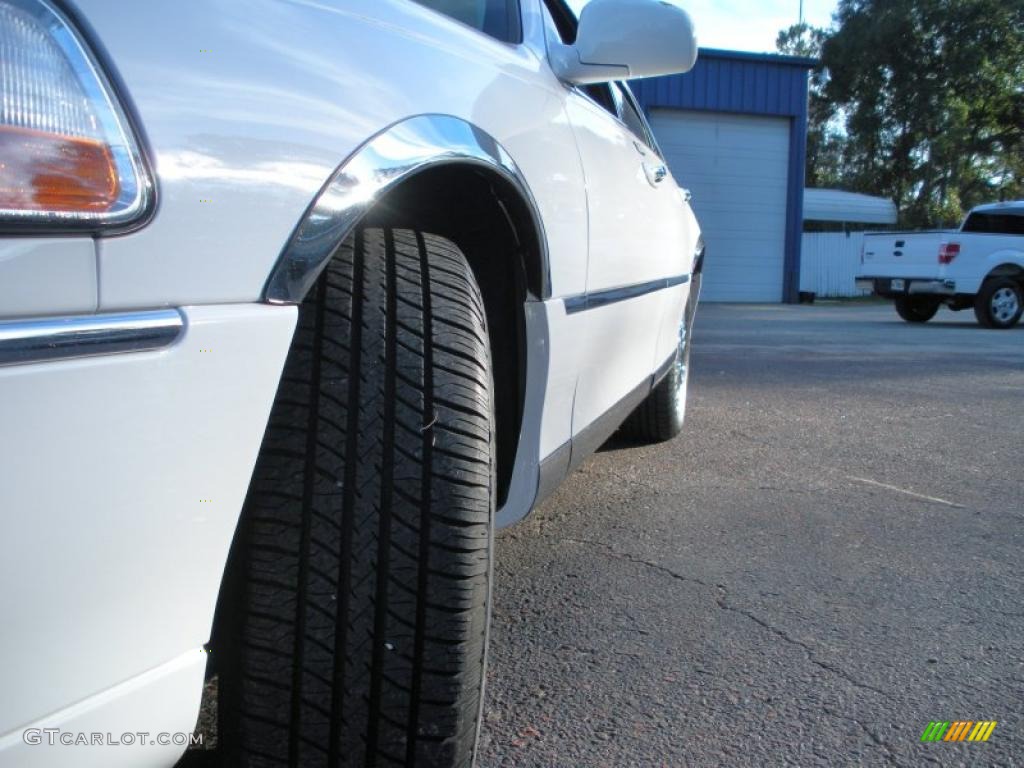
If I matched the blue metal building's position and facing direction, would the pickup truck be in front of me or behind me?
in front

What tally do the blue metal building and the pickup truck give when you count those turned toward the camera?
1

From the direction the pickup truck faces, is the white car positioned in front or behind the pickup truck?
behind

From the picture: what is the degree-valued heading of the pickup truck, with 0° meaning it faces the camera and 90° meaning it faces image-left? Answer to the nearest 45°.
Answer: approximately 225°

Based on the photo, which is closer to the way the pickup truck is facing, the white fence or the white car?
the white fence

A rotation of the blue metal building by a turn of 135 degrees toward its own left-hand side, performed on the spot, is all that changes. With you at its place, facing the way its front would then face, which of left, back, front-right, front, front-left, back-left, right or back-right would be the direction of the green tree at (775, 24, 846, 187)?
front-left

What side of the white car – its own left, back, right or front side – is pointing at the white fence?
back

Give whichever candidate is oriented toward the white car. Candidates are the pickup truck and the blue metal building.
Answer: the blue metal building

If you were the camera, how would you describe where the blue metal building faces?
facing the viewer

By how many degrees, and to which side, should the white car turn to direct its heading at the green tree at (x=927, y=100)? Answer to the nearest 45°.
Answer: approximately 180°
